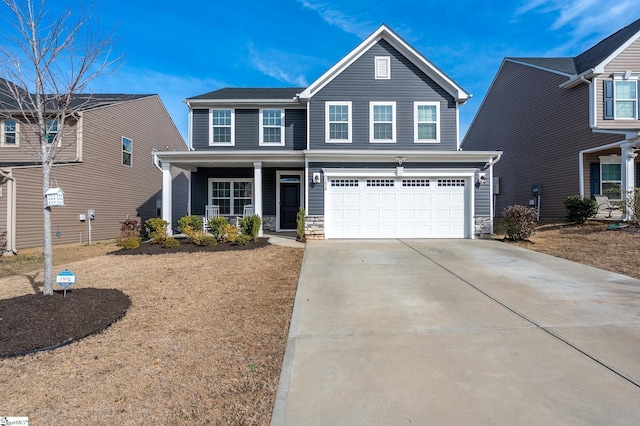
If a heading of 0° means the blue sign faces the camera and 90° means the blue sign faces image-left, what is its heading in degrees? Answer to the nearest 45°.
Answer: approximately 0°

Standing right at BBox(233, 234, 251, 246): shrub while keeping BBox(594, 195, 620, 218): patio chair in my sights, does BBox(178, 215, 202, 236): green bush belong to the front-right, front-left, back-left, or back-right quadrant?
back-left

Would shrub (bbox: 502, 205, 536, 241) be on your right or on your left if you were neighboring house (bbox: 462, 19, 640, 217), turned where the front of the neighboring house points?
on your right

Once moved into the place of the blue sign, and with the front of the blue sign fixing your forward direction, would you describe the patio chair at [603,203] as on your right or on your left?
on your left

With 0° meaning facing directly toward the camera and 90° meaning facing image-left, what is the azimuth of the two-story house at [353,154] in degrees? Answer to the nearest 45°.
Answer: approximately 0°

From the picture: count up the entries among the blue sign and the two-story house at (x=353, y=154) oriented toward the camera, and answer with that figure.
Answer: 2

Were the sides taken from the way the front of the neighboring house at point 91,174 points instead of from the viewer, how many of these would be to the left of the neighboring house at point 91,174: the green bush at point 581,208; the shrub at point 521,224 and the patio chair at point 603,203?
3
